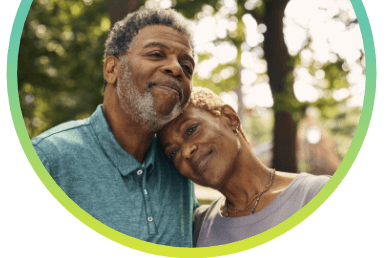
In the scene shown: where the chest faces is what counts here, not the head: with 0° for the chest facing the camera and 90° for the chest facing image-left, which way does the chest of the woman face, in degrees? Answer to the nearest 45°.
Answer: approximately 45°

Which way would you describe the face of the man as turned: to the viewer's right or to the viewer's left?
to the viewer's right

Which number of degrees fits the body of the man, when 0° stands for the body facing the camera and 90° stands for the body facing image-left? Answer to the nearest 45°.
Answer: approximately 315°
